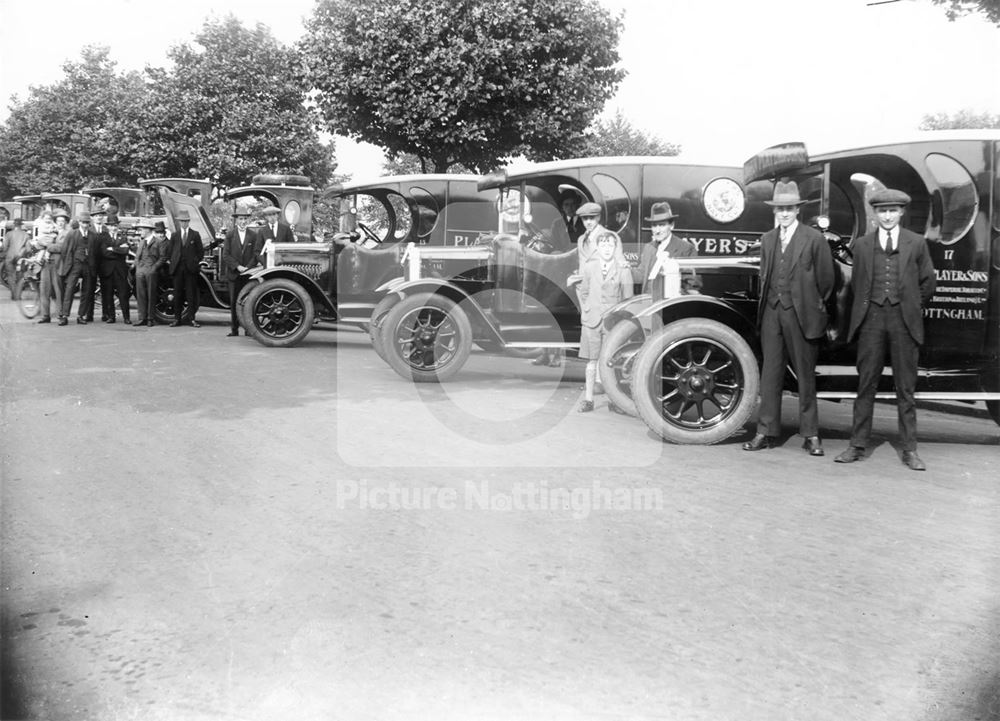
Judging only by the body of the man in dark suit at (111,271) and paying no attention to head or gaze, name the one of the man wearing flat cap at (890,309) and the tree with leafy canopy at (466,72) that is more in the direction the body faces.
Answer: the man wearing flat cap

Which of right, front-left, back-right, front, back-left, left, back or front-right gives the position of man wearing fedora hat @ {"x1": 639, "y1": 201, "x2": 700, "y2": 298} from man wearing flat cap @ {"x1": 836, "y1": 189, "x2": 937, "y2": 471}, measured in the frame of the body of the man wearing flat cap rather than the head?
back-right

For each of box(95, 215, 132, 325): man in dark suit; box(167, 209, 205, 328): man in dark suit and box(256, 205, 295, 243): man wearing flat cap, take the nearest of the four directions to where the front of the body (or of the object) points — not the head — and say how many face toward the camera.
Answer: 3

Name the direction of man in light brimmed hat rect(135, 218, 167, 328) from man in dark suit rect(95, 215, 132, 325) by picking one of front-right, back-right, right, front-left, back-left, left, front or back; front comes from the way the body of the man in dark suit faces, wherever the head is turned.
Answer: front-left

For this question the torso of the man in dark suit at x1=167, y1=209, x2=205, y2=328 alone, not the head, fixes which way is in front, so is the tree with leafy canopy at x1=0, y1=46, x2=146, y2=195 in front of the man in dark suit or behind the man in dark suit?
behind

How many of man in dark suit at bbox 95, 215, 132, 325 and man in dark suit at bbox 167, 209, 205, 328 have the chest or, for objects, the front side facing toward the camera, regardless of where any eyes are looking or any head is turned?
2

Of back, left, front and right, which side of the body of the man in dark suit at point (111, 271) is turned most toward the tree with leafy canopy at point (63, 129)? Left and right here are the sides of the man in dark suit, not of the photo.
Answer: back

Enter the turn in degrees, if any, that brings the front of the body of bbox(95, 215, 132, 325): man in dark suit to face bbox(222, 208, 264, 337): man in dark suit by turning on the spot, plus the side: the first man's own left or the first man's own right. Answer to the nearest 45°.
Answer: approximately 45° to the first man's own left

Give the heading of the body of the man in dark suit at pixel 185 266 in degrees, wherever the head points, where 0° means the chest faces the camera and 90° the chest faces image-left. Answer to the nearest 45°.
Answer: approximately 0°

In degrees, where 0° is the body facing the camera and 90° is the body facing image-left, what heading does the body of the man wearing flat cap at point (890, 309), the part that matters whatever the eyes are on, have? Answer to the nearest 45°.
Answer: approximately 0°
